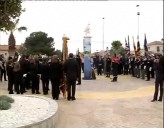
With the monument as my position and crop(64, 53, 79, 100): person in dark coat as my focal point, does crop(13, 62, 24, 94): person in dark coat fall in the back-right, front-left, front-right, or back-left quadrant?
front-right

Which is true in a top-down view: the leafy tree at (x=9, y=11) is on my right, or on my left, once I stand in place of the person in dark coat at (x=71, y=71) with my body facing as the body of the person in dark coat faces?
on my left

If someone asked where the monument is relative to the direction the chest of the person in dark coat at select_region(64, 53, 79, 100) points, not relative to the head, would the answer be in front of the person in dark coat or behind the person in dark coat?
in front

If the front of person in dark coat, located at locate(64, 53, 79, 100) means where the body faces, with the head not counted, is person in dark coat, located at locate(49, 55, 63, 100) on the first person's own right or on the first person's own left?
on the first person's own left

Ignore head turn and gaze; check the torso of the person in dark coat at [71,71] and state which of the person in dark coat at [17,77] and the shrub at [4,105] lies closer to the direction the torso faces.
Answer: the person in dark coat

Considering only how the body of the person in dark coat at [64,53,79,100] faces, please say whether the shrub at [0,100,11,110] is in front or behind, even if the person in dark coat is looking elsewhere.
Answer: behind

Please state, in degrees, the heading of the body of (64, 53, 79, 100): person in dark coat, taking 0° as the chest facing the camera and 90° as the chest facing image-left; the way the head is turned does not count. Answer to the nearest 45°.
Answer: approximately 180°

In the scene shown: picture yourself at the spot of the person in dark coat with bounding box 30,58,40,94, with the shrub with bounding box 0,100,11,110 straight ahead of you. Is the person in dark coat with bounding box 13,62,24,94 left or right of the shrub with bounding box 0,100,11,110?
right

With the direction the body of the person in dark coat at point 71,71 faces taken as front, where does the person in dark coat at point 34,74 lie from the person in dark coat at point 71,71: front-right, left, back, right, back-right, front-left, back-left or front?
front-left

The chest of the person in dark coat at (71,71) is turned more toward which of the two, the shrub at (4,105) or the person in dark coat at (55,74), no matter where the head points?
the person in dark coat
